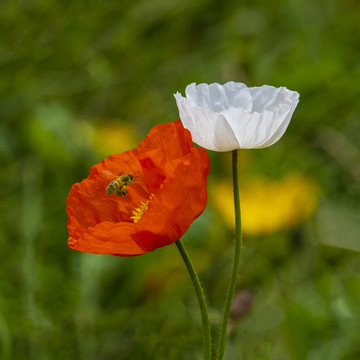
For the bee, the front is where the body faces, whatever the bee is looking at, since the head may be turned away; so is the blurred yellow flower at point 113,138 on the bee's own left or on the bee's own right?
on the bee's own left

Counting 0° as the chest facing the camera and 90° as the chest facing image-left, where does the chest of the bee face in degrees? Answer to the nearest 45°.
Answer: approximately 270°

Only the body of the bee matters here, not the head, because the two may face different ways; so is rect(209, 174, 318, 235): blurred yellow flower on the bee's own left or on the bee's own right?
on the bee's own left
